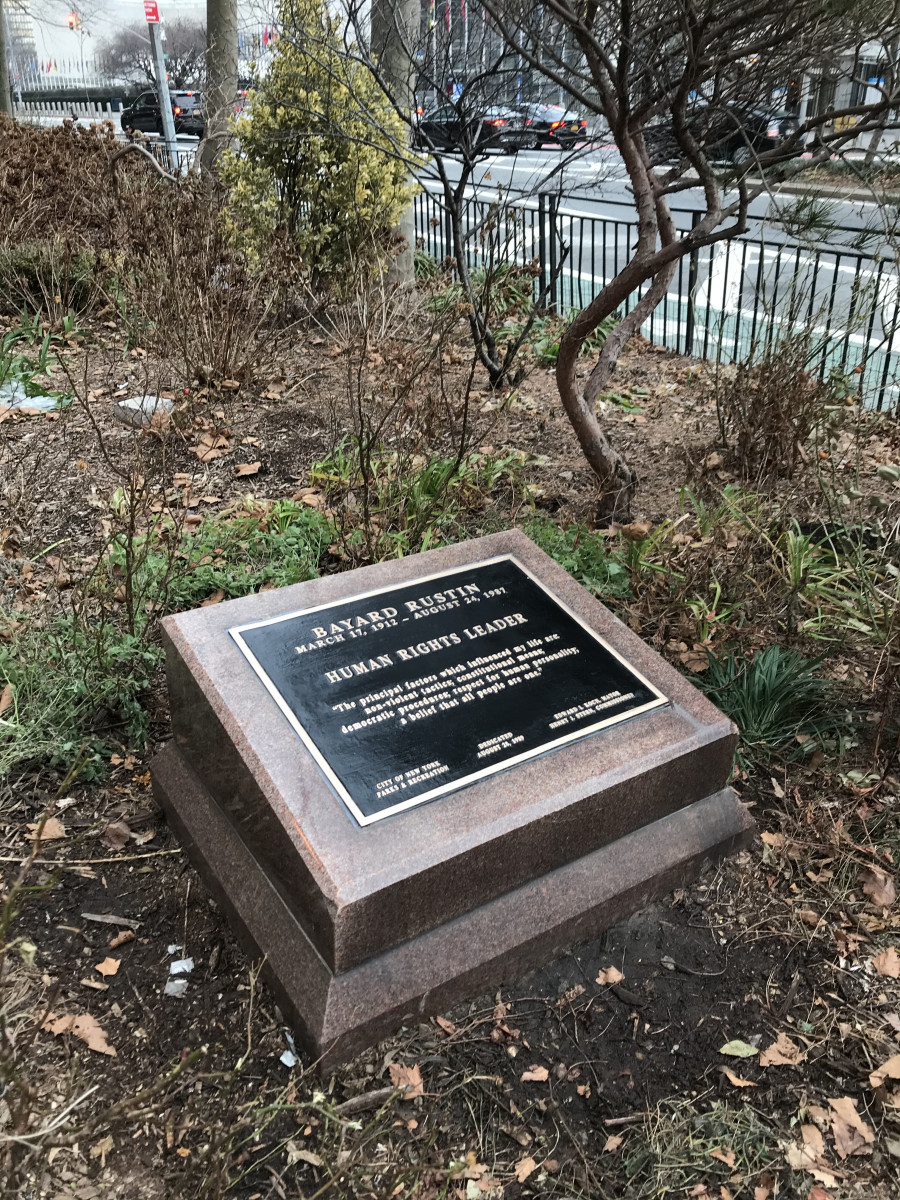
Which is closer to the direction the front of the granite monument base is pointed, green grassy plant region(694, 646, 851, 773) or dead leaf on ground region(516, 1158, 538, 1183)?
the dead leaf on ground

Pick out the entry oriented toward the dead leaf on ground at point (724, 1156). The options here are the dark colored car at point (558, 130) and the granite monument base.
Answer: the granite monument base

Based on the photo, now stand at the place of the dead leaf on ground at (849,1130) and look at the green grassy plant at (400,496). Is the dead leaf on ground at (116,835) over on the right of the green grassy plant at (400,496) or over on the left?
left

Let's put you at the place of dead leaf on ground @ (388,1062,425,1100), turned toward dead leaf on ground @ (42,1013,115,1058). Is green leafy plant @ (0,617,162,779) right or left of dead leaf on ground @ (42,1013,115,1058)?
right

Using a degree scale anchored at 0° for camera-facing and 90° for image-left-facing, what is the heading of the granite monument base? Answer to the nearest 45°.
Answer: approximately 315°

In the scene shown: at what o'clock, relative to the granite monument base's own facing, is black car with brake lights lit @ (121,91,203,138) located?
The black car with brake lights lit is roughly at 7 o'clock from the granite monument base.

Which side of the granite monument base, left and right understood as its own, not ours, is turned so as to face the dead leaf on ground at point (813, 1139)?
front

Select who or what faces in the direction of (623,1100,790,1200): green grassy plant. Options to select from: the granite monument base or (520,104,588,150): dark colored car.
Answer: the granite monument base

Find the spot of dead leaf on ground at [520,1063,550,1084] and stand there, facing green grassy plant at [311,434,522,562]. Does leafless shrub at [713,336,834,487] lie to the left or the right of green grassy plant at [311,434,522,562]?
right
